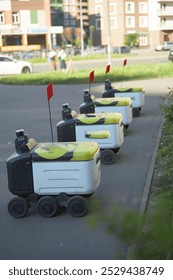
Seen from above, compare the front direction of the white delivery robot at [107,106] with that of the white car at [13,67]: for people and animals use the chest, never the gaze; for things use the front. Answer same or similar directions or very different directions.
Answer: very different directions

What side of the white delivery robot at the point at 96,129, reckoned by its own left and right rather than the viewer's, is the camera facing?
left

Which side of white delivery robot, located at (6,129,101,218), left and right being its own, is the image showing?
left
